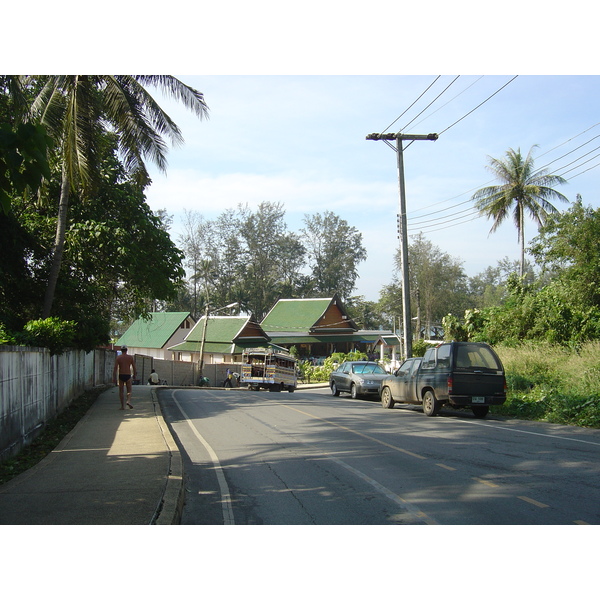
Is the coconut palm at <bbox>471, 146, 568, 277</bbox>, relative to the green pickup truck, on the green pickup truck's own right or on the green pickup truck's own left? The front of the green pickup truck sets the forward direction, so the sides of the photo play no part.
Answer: on the green pickup truck's own right

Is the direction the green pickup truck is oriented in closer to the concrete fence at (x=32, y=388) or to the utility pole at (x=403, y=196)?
the utility pole

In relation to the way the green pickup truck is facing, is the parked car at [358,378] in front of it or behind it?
in front

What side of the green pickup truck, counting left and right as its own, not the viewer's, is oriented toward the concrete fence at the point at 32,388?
left

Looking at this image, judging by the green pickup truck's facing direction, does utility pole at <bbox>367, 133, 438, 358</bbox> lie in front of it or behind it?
in front
